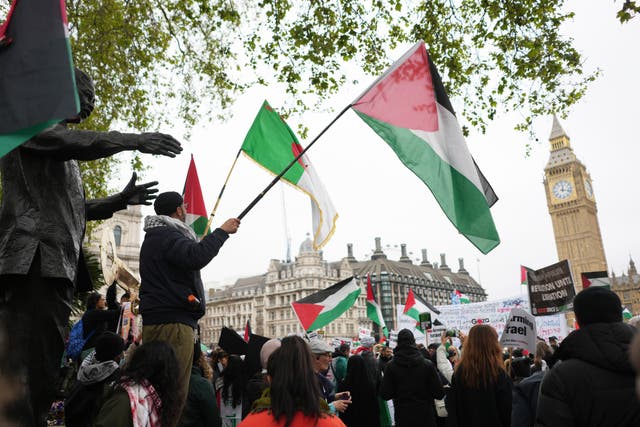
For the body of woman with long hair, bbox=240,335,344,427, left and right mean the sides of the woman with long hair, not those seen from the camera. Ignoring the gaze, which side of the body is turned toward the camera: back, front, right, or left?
back

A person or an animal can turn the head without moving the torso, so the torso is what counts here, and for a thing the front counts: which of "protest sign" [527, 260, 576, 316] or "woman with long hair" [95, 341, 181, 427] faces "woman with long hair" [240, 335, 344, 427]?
the protest sign

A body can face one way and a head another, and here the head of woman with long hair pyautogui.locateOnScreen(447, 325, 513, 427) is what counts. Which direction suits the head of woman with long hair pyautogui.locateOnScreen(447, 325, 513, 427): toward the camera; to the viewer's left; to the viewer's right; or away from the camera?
away from the camera

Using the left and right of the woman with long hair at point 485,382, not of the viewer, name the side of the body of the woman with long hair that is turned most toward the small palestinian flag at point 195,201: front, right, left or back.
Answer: left

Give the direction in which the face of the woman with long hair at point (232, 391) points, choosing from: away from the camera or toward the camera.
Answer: away from the camera

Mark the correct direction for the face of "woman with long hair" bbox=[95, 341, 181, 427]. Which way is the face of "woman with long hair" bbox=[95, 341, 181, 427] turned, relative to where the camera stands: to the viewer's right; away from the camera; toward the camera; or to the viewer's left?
away from the camera

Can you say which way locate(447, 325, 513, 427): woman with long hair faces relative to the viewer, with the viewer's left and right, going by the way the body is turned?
facing away from the viewer

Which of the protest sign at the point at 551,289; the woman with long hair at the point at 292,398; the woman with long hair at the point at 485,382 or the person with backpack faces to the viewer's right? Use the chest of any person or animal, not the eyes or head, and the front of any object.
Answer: the person with backpack

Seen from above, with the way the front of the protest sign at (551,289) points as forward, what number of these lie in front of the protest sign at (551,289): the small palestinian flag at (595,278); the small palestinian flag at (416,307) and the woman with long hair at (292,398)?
1

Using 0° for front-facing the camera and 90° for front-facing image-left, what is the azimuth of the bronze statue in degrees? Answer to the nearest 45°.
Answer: approximately 225°

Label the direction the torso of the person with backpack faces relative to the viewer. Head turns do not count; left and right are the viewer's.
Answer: facing to the right of the viewer

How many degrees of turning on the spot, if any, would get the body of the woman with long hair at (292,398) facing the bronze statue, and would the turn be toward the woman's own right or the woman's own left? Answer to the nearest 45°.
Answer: approximately 90° to the woman's own left
